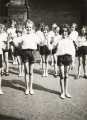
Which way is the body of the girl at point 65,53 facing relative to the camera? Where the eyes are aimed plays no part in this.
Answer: toward the camera
